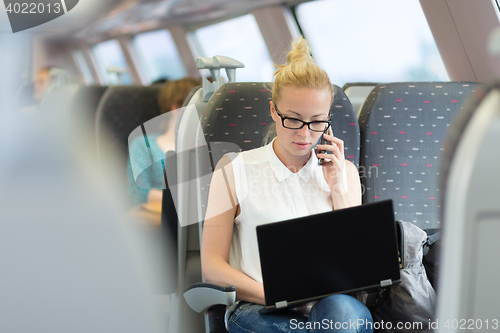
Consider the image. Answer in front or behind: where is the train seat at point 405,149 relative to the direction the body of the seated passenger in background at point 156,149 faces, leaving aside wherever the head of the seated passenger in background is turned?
in front

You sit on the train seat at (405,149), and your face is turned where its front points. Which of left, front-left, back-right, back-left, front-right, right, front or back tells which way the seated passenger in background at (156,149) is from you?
back-right

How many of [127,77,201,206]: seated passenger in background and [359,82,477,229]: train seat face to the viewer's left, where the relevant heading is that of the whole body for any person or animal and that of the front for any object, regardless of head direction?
0

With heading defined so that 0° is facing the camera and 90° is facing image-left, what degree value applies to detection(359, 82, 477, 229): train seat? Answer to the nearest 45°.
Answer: approximately 315°

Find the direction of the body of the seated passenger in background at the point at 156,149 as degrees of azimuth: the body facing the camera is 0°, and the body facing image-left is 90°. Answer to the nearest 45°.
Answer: approximately 315°

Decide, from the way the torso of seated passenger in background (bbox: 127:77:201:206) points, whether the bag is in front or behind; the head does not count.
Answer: in front
